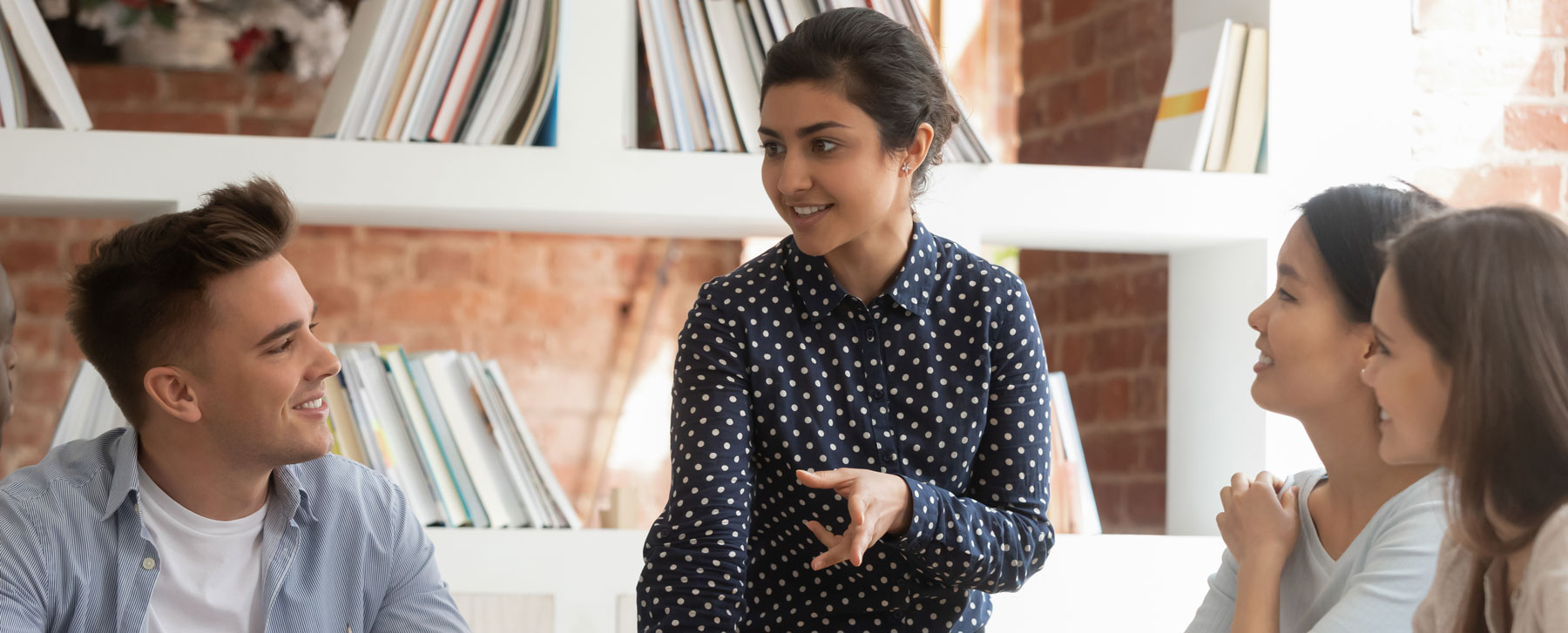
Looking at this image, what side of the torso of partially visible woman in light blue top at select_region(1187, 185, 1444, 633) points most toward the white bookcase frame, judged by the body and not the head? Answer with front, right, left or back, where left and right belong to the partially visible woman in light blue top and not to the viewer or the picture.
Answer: right

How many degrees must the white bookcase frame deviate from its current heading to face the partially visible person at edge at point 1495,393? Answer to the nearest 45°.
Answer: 0° — it already faces them

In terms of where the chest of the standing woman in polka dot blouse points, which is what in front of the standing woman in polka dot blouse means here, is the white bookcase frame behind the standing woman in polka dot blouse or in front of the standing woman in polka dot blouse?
behind

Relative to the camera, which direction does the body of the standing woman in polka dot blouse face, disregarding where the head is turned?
toward the camera

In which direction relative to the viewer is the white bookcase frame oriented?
toward the camera

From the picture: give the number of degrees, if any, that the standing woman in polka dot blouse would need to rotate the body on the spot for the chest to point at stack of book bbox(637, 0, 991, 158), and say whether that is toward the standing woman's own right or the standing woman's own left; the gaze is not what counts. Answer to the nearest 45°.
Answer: approximately 180°

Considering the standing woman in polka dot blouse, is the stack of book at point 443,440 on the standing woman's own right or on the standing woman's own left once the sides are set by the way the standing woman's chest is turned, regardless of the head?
on the standing woman's own right

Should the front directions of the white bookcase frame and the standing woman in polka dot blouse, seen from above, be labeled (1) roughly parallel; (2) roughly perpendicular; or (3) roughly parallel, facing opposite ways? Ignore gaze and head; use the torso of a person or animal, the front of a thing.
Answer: roughly parallel

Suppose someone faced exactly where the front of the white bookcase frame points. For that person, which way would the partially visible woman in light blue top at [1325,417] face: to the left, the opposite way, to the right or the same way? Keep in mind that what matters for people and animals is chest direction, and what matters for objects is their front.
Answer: to the right

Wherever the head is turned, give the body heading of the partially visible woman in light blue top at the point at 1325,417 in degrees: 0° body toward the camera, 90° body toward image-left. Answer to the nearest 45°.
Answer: approximately 45°

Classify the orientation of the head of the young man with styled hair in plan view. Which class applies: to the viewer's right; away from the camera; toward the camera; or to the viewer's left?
to the viewer's right

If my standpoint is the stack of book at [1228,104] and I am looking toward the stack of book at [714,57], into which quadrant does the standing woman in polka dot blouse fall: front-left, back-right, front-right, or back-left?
front-left
